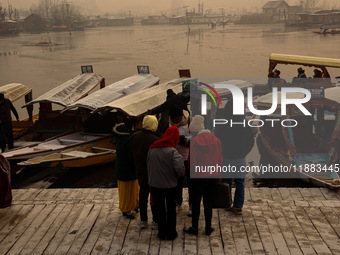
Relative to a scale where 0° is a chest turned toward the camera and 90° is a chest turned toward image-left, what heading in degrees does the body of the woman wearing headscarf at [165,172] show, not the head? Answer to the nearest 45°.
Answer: approximately 225°

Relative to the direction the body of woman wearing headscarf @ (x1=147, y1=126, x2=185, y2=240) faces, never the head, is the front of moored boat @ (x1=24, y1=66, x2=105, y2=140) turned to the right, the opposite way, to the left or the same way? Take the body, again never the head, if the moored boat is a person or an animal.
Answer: the opposite way

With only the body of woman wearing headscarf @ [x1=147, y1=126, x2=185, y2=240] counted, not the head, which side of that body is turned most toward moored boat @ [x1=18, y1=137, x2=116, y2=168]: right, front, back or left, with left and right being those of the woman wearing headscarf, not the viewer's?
left

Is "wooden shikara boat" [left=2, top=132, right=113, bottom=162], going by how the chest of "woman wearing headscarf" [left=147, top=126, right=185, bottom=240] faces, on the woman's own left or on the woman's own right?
on the woman's own left

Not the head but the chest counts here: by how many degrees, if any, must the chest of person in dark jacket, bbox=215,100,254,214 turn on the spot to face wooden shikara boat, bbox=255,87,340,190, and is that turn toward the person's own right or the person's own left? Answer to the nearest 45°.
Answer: approximately 90° to the person's own right

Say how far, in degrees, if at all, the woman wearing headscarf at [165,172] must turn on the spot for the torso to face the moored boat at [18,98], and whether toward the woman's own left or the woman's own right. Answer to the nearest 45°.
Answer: approximately 90° to the woman's own left

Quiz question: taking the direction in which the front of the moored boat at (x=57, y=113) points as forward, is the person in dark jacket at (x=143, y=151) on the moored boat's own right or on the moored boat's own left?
on the moored boat's own left

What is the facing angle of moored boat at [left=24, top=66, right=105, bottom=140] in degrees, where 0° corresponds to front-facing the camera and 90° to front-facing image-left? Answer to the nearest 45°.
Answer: approximately 45°

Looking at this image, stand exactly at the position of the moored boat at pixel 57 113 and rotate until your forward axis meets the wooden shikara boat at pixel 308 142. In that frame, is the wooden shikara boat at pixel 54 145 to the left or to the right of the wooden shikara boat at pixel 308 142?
right
